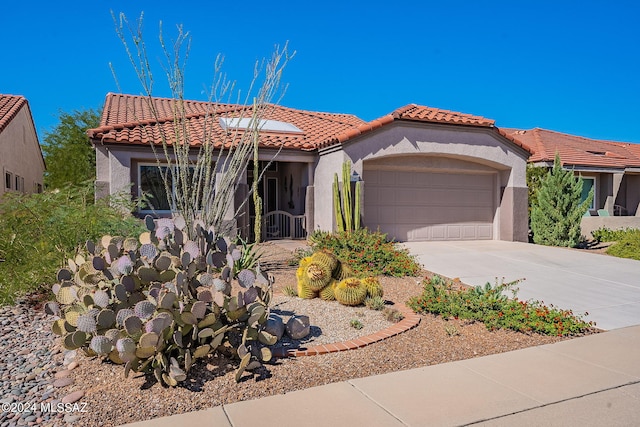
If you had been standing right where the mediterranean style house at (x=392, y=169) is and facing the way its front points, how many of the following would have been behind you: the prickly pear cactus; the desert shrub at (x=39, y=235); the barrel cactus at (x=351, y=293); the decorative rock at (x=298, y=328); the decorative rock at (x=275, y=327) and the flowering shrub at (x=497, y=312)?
0

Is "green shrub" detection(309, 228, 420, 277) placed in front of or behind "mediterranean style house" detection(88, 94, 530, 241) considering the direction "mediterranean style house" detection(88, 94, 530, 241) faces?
in front

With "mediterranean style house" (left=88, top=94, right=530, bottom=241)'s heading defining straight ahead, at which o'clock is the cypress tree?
The cypress tree is roughly at 9 o'clock from the mediterranean style house.

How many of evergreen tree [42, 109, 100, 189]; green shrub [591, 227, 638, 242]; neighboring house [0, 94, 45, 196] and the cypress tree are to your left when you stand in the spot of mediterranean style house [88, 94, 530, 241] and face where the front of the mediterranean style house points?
2

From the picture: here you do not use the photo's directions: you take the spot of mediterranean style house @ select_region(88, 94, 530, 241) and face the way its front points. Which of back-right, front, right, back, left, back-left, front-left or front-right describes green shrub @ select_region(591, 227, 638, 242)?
left

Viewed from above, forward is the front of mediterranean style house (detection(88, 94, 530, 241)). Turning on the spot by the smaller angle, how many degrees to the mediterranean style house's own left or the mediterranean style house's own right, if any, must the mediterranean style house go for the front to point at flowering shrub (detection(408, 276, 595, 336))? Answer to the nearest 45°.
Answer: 0° — it already faces it

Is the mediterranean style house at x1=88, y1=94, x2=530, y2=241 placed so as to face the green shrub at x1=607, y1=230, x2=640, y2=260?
no

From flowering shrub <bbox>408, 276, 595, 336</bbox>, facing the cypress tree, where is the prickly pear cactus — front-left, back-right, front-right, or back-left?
back-left

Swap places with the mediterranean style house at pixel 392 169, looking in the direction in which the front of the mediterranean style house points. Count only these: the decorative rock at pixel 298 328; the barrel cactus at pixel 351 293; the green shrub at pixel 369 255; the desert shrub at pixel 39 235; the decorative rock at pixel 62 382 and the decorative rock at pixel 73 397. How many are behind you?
0

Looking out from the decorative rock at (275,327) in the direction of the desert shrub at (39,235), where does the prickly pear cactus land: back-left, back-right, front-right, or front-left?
front-left

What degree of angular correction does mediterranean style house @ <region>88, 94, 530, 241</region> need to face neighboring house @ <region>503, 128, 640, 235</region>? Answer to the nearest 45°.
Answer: approximately 135° to its left

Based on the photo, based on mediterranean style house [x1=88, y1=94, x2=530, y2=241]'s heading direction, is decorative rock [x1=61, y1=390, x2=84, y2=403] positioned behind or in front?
in front

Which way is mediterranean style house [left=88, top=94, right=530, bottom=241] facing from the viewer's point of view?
toward the camera

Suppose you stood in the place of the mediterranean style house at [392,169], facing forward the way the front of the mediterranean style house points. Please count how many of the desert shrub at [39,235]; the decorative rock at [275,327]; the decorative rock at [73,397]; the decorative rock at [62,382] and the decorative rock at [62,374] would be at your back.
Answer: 0

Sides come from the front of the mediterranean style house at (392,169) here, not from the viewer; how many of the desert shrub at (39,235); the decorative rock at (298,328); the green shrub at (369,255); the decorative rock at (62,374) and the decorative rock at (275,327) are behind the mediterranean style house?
0

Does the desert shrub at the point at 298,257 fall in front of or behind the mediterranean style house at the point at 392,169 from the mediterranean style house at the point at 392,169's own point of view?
in front

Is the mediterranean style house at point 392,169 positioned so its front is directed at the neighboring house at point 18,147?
no

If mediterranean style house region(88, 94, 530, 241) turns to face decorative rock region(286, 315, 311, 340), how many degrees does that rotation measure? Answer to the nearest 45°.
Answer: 0° — it already faces it

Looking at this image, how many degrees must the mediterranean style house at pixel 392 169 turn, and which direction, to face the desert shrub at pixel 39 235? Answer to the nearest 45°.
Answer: approximately 45° to its right
